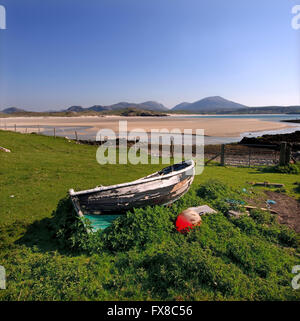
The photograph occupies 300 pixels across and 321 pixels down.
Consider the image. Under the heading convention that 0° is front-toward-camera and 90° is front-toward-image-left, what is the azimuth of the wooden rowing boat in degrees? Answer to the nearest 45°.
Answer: approximately 270°

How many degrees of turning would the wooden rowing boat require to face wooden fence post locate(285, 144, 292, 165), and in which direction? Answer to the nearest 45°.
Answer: approximately 45° to its left

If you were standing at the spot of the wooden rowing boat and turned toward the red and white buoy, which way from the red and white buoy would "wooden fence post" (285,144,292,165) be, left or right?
left

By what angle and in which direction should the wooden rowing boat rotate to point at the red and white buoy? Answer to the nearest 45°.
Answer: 0° — it already faces it
